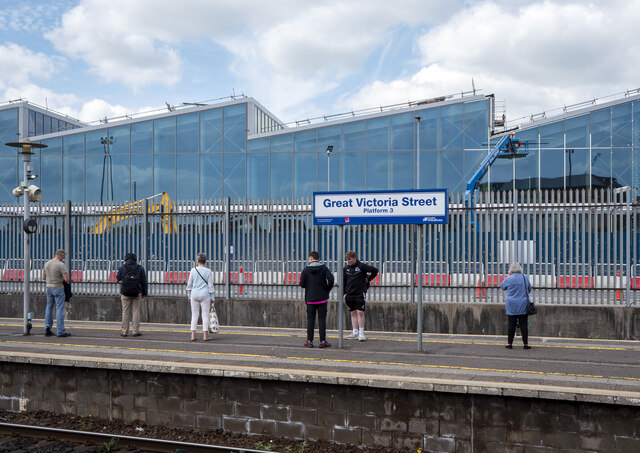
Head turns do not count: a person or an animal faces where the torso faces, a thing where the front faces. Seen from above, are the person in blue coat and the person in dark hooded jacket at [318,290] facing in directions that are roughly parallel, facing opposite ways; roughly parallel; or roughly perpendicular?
roughly parallel

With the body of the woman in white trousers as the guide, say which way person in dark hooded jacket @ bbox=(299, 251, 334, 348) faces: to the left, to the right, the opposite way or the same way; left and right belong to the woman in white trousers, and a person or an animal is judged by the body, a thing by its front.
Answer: the same way

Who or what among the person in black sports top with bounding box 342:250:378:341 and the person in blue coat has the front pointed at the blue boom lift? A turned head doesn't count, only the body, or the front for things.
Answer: the person in blue coat

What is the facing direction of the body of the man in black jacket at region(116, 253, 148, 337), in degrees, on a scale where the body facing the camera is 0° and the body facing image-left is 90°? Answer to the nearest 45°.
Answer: approximately 180°

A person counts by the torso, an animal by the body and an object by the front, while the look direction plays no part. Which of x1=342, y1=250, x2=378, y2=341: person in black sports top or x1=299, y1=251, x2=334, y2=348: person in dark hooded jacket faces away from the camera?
the person in dark hooded jacket

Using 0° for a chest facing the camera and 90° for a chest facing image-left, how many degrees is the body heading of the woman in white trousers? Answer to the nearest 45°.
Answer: approximately 180°

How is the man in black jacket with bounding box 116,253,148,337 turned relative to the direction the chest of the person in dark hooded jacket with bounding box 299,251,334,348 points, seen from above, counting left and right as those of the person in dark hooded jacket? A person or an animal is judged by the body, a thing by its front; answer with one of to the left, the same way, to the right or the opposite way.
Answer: the same way

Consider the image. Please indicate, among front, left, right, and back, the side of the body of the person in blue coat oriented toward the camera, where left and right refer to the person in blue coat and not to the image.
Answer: back

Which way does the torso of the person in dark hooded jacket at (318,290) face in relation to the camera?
away from the camera

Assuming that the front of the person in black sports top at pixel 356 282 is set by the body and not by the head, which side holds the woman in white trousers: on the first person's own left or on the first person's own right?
on the first person's own right

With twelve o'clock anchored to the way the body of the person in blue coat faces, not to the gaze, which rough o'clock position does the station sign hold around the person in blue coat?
The station sign is roughly at 8 o'clock from the person in blue coat.

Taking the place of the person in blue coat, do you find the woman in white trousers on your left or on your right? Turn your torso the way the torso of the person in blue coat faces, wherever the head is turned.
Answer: on your left
